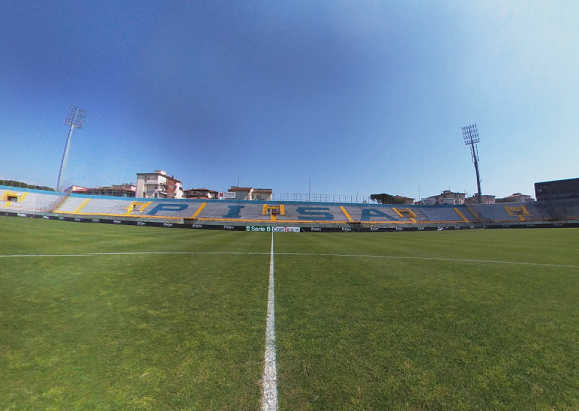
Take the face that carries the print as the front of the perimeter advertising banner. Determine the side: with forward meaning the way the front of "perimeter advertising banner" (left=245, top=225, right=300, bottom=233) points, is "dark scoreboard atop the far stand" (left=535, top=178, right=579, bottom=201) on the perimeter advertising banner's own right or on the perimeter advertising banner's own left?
on the perimeter advertising banner's own left

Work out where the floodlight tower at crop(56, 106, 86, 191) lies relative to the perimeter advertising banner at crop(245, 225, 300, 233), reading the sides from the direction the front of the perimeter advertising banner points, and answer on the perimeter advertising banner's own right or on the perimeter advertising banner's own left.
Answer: on the perimeter advertising banner's own right

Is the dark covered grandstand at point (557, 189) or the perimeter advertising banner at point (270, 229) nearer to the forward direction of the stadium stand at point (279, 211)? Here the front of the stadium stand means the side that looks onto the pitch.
the perimeter advertising banner

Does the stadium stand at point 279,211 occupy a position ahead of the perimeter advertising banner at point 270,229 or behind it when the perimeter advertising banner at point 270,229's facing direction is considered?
behind

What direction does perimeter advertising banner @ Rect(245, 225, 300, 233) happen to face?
toward the camera

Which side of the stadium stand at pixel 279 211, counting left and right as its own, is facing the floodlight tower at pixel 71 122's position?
right

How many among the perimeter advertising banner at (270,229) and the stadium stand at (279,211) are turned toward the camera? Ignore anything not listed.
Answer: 2

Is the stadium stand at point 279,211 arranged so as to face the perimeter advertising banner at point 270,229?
yes
